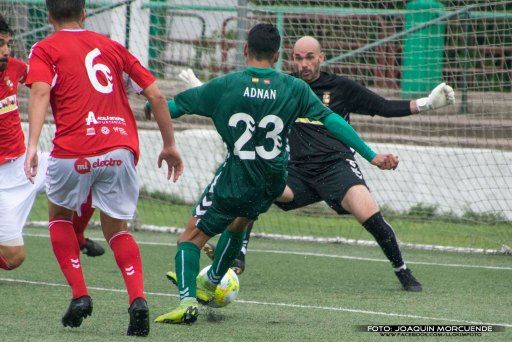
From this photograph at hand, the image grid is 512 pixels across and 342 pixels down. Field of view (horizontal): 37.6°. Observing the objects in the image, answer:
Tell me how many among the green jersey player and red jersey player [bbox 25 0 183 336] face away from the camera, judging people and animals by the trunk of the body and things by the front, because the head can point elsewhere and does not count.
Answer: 2

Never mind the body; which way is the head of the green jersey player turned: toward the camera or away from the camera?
away from the camera

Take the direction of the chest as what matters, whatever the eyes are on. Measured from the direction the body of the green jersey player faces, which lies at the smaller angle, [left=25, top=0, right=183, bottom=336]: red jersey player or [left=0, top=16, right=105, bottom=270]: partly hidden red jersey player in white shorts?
the partly hidden red jersey player in white shorts

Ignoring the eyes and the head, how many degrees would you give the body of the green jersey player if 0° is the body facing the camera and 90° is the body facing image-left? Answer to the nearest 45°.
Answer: approximately 180°

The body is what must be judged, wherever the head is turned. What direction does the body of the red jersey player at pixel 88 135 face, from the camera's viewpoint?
away from the camera

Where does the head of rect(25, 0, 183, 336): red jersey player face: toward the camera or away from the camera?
away from the camera

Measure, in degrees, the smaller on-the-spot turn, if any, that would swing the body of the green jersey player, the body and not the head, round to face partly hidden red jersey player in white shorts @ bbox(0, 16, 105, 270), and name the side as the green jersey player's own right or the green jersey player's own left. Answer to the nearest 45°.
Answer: approximately 45° to the green jersey player's own left
